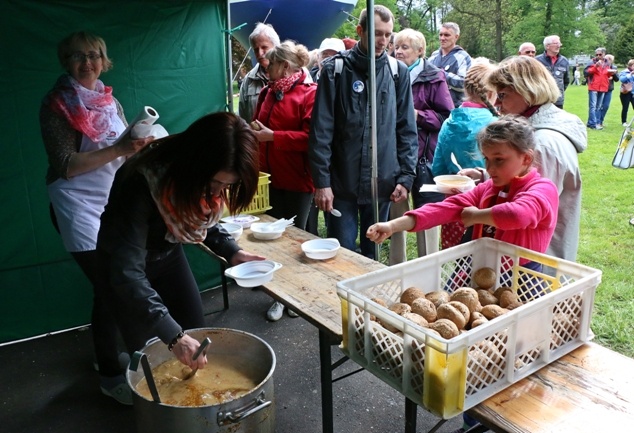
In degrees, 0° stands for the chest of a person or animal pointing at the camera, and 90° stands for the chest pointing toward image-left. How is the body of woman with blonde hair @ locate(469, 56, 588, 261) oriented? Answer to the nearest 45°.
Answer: approximately 90°

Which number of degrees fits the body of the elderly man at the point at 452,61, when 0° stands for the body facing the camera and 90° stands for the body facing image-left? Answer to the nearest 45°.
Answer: approximately 45°

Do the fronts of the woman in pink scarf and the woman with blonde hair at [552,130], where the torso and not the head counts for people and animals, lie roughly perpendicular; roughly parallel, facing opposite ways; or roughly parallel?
roughly parallel, facing opposite ways

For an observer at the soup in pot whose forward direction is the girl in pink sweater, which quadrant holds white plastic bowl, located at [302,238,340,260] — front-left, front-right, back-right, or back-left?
front-left

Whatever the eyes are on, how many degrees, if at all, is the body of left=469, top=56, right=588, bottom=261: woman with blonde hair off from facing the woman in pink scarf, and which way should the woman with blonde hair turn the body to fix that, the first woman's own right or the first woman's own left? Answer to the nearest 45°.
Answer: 0° — they already face them

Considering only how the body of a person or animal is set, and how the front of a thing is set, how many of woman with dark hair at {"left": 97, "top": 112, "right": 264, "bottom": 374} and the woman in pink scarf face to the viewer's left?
0

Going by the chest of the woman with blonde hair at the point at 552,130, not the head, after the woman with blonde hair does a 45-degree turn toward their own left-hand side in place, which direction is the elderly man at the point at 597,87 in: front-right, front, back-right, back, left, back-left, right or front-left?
back-right

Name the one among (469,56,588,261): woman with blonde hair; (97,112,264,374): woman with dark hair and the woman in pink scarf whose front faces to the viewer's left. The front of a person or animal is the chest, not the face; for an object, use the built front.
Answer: the woman with blonde hair

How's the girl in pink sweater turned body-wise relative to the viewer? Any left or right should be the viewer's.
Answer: facing the viewer and to the left of the viewer

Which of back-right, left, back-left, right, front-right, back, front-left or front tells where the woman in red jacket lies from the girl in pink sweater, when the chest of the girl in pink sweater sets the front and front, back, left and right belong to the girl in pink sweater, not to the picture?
right

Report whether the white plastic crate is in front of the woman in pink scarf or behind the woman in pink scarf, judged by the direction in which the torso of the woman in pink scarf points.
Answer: in front

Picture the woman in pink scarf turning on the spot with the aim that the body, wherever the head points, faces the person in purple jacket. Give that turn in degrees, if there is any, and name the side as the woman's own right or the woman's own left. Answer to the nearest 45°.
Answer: approximately 45° to the woman's own left

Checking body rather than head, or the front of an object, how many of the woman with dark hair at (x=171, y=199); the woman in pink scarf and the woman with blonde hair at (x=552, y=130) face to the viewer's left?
1

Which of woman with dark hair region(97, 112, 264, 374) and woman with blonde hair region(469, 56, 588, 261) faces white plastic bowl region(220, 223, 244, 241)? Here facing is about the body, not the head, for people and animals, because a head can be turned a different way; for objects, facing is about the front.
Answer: the woman with blonde hair

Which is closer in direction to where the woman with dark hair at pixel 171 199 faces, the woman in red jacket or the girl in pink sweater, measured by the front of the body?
the girl in pink sweater

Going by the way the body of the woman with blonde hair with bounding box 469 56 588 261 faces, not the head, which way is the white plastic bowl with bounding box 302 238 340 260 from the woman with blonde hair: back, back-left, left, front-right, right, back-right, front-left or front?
front
